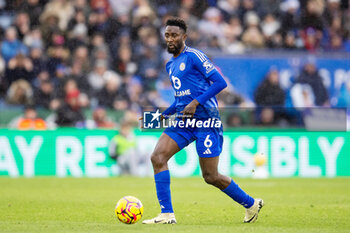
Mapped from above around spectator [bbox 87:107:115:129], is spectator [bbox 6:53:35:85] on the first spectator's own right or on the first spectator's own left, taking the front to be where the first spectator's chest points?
on the first spectator's own right

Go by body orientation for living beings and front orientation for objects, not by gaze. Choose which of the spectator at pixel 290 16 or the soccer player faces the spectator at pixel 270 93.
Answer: the spectator at pixel 290 16

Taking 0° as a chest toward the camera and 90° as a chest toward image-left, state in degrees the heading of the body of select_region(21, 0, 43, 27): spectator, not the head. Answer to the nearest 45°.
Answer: approximately 0°

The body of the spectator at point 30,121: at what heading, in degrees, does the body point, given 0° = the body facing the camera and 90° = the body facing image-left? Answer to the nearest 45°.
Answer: approximately 0°

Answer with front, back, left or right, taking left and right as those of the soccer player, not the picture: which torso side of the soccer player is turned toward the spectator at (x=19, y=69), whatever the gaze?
right
